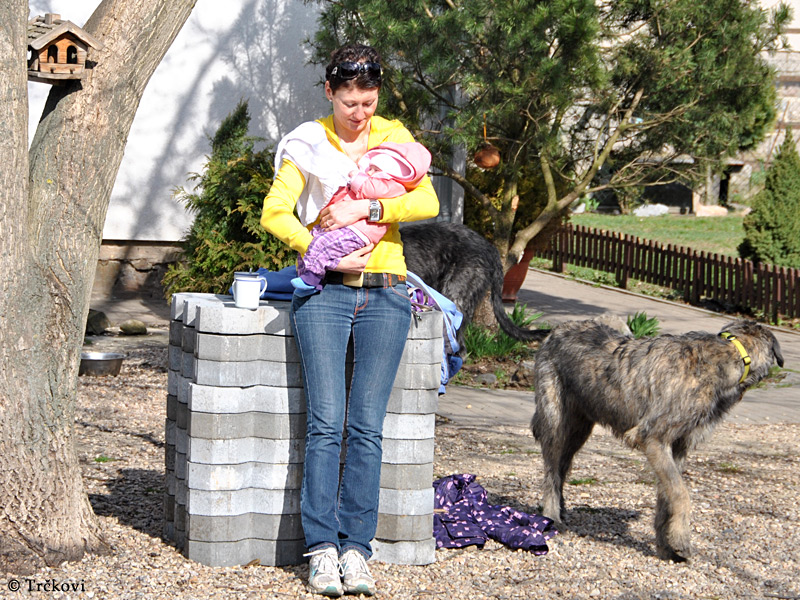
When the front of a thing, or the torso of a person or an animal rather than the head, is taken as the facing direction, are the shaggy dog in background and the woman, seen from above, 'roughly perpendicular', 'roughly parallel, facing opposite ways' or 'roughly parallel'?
roughly perpendicular

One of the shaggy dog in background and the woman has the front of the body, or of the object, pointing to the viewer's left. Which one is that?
the shaggy dog in background

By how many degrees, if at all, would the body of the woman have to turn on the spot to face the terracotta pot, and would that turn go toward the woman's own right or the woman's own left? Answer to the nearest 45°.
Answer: approximately 180°

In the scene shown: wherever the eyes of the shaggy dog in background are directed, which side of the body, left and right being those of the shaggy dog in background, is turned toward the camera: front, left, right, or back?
left

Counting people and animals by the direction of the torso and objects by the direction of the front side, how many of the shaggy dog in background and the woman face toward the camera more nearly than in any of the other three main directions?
1

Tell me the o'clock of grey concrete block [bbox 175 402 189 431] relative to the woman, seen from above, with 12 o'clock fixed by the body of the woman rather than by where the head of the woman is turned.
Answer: The grey concrete block is roughly at 4 o'clock from the woman.

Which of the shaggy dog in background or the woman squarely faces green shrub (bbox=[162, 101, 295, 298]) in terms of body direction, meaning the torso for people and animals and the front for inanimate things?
the shaggy dog in background

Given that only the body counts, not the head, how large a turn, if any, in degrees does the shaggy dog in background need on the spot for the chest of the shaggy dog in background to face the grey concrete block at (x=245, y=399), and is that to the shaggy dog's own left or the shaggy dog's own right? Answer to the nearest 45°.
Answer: approximately 90° to the shaggy dog's own left

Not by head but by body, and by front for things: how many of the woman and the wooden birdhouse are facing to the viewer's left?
0

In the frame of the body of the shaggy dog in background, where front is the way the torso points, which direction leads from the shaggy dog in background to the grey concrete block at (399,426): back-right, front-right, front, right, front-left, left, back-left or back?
left

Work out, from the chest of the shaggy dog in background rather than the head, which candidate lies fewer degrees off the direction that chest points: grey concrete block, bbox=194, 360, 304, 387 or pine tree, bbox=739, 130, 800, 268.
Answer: the grey concrete block

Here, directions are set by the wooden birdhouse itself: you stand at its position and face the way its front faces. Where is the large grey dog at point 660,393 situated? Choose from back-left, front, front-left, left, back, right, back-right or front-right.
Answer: front-left

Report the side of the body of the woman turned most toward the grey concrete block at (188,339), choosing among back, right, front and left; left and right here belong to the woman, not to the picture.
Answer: right

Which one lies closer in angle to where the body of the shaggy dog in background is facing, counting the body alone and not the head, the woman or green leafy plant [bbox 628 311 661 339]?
the woman

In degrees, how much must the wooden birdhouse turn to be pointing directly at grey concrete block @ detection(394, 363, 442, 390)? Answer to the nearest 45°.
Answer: approximately 45° to its left
